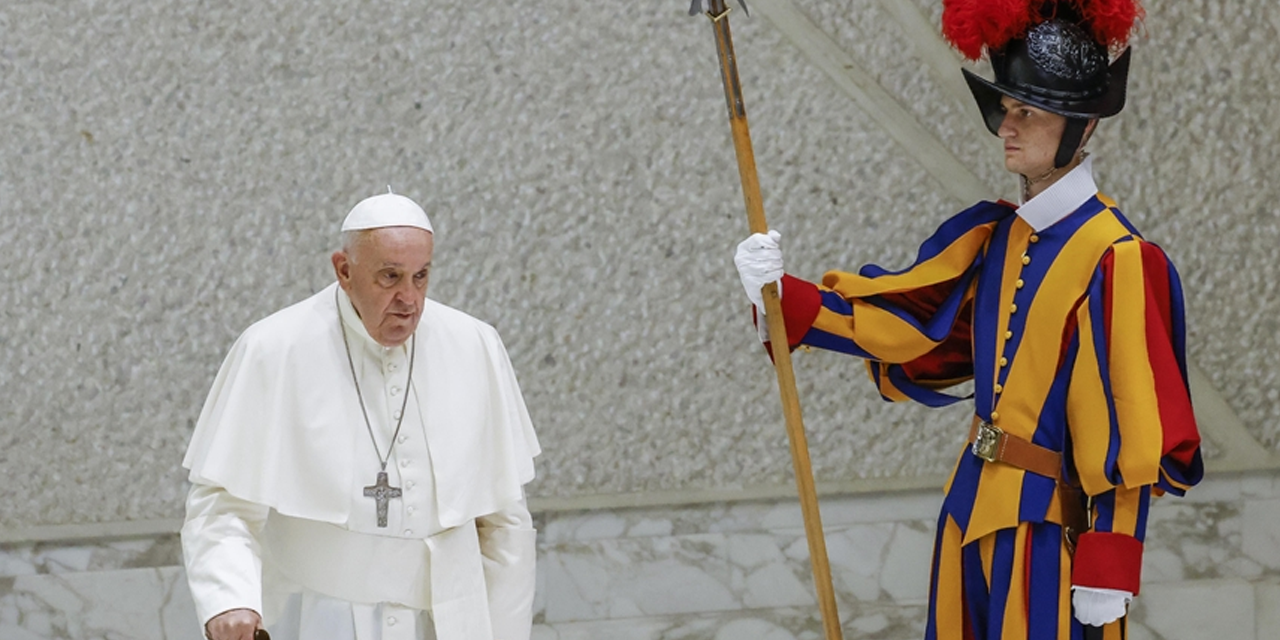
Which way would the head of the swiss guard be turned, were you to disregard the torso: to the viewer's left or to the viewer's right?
to the viewer's left

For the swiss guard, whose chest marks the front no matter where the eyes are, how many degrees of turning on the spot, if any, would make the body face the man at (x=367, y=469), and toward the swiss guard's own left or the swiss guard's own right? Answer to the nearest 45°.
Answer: approximately 45° to the swiss guard's own right

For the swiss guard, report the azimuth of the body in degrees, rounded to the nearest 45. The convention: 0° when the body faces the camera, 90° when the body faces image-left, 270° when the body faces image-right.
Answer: approximately 45°
